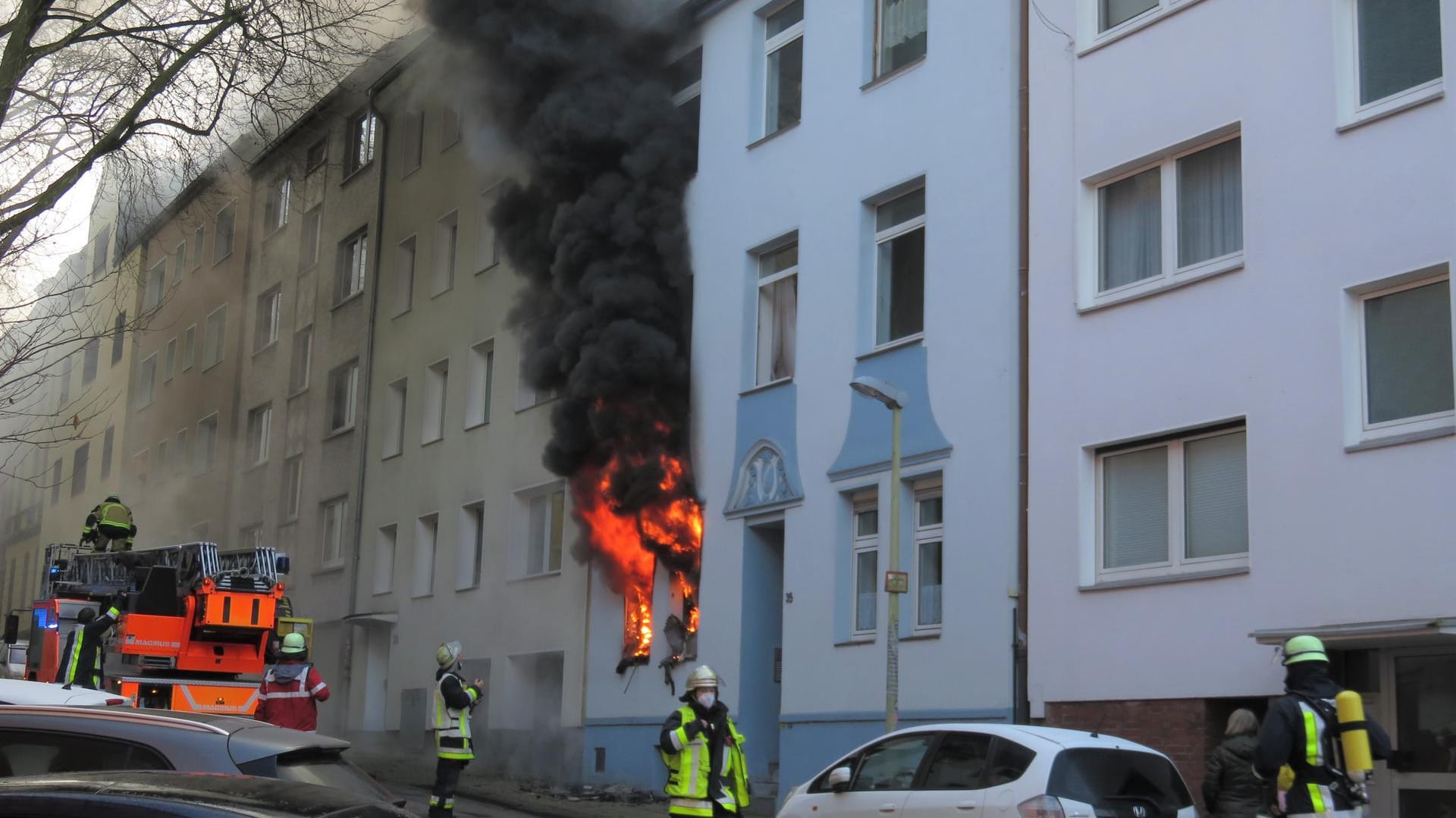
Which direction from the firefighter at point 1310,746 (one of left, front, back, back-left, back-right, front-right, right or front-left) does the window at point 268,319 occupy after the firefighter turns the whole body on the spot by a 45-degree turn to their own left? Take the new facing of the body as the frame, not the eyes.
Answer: front-right

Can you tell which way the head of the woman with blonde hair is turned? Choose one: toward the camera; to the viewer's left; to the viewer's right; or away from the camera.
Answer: away from the camera

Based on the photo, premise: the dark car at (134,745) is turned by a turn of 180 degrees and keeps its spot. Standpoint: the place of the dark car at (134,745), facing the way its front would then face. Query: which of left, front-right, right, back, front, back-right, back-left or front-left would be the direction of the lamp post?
left

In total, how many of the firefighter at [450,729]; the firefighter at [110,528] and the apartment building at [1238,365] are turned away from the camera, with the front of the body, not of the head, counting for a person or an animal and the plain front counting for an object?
1

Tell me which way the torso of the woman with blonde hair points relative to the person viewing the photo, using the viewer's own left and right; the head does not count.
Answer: facing away from the viewer and to the left of the viewer

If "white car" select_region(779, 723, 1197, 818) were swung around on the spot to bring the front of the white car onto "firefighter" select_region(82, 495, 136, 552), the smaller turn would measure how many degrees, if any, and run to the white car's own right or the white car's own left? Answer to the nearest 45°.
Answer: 0° — it already faces them

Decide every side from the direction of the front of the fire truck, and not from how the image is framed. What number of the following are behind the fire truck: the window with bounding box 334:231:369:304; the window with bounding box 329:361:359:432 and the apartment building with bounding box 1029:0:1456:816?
1

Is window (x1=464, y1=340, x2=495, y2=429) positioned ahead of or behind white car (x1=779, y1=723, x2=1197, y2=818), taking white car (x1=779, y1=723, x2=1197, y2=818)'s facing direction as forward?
ahead

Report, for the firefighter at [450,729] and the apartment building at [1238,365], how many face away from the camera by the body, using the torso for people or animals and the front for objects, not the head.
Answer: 0

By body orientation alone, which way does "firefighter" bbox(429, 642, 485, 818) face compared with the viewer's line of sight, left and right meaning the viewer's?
facing to the right of the viewer

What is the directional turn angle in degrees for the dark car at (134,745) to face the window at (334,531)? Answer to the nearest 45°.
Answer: approximately 45° to its right

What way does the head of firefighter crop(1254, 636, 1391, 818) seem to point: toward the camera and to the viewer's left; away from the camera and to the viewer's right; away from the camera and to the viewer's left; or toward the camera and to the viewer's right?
away from the camera and to the viewer's left

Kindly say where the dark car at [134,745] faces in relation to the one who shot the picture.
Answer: facing away from the viewer and to the left of the viewer

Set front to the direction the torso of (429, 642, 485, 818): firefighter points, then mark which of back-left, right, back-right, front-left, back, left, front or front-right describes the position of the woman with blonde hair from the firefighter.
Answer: front-right
